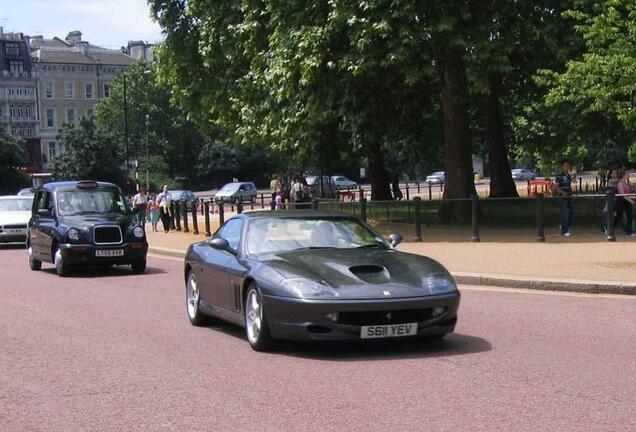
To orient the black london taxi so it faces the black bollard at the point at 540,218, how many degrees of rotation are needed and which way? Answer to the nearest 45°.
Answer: approximately 45° to its left

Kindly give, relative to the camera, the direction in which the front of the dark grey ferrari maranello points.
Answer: facing the viewer and to the right of the viewer

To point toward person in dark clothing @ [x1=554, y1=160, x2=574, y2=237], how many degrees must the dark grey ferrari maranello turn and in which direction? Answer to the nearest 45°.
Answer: approximately 90° to its left

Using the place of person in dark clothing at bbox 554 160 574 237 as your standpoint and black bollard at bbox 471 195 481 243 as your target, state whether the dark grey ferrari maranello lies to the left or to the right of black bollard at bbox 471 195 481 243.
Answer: left
